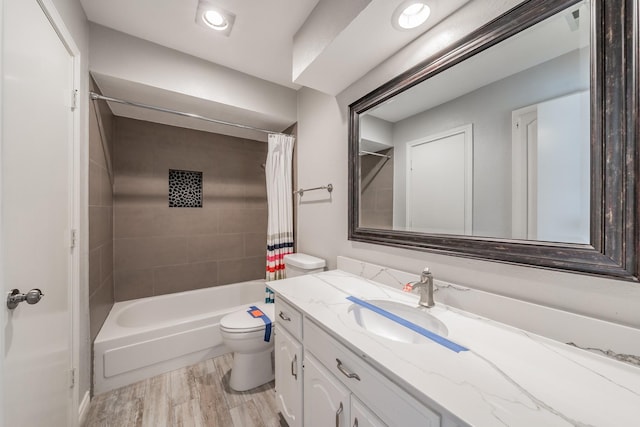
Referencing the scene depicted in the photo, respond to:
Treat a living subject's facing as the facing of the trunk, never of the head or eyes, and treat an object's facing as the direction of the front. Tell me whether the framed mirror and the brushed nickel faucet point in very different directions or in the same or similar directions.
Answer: same or similar directions

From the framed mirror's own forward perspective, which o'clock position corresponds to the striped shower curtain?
The striped shower curtain is roughly at 2 o'clock from the framed mirror.

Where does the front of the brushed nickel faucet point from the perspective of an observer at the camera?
facing the viewer and to the left of the viewer

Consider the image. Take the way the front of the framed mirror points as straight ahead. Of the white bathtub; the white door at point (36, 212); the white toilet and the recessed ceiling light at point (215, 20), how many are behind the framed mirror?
0

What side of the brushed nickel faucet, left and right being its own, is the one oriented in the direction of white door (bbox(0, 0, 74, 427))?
front

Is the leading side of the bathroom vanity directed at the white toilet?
no

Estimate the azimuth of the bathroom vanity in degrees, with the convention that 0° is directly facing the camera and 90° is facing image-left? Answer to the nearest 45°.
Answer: approximately 45°

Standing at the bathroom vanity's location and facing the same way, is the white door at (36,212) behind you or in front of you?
in front

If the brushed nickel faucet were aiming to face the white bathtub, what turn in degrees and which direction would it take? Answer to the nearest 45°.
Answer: approximately 45° to its right

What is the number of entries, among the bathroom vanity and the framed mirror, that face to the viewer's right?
0

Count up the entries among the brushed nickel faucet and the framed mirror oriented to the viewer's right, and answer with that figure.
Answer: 0

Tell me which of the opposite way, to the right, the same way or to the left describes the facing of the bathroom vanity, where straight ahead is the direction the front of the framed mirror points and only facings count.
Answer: the same way

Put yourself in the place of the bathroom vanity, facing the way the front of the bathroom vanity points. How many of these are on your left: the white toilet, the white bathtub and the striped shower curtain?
0

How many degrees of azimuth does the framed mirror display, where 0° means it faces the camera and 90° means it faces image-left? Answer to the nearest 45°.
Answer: approximately 45°
